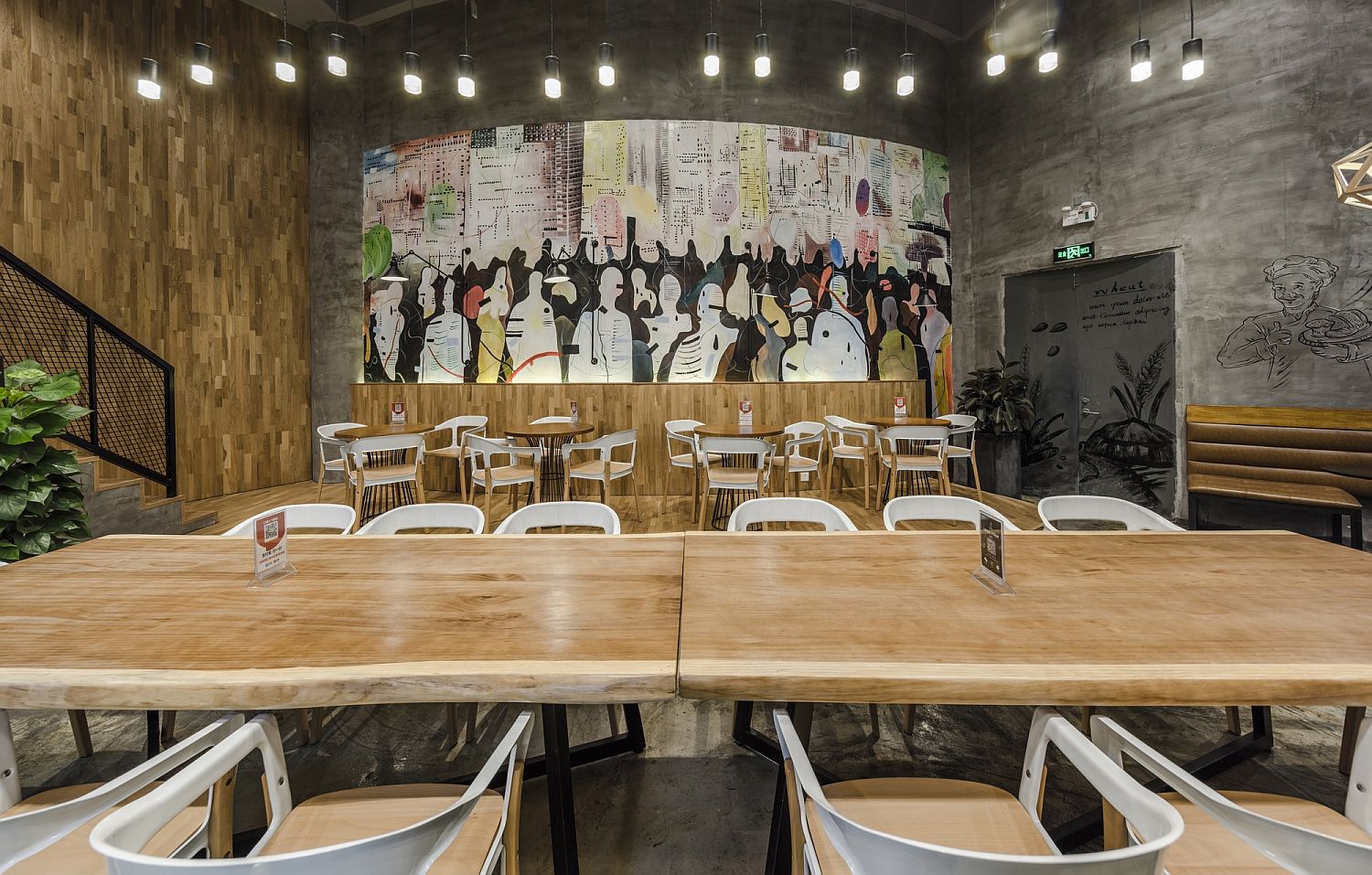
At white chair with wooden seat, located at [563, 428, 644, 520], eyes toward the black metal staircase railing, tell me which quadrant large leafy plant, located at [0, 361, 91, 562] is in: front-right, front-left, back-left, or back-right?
front-left

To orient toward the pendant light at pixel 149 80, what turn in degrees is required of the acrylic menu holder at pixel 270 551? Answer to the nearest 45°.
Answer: approximately 135° to its left

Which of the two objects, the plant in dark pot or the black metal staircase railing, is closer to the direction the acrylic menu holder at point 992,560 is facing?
the black metal staircase railing

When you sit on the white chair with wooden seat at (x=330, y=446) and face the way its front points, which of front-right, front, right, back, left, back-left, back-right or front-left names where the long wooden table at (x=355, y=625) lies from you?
right

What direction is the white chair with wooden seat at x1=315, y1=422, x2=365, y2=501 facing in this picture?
to the viewer's right

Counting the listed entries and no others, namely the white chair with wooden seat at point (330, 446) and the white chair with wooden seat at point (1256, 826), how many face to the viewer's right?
1

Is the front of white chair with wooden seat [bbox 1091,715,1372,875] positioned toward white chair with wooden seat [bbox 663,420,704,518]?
yes

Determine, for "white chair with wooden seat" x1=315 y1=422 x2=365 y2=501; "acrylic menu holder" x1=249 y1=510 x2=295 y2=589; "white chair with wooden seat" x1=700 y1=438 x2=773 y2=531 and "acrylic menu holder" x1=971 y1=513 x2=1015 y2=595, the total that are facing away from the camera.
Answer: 1

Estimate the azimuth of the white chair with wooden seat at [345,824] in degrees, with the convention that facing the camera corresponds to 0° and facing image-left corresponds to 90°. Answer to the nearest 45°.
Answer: approximately 225°

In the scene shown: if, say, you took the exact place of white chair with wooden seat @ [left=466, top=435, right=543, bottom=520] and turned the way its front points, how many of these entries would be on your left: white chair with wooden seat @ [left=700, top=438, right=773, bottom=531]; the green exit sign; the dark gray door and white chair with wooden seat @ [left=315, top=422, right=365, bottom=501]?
1

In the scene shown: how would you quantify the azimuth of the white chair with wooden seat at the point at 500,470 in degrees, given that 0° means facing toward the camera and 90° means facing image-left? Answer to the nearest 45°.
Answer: approximately 225°

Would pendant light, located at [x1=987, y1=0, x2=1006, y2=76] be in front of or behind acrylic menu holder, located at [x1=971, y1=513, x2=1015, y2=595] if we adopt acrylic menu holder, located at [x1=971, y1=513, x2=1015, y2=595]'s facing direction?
behind

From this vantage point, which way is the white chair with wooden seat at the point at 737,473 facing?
away from the camera
